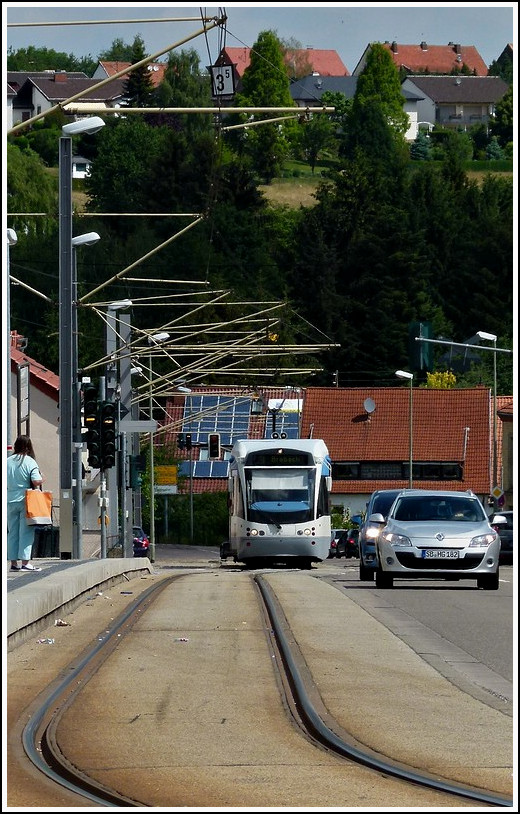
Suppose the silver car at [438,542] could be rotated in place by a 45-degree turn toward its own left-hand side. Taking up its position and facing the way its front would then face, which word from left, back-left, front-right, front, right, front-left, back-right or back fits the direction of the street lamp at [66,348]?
back

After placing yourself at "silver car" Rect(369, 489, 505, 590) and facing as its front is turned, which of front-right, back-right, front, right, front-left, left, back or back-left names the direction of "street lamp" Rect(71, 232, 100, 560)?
back-right

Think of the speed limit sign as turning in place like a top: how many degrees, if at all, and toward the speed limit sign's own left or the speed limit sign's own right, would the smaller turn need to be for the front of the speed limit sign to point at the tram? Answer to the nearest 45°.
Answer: approximately 180°

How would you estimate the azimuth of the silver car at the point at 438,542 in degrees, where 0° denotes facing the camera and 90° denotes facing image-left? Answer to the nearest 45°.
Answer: approximately 0°
